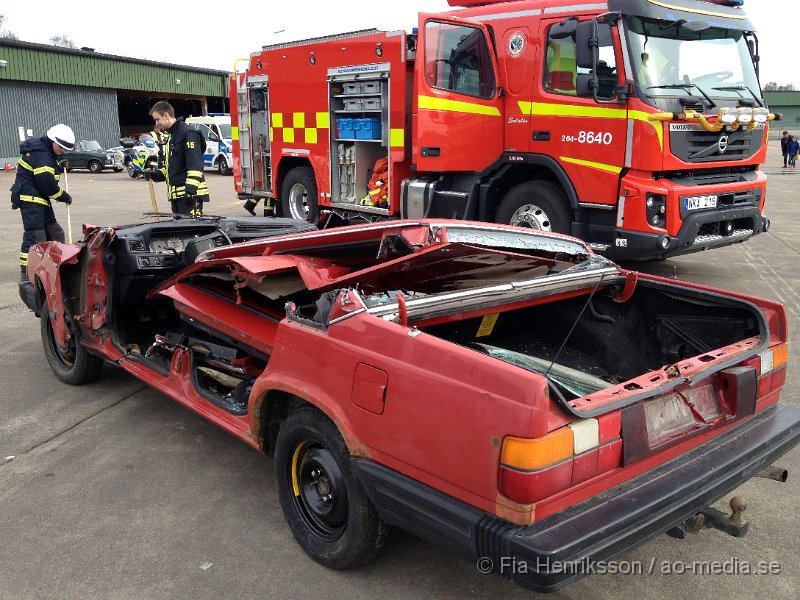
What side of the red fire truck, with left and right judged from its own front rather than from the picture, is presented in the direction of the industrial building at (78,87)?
back

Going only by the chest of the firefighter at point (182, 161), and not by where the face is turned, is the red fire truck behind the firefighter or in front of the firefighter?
behind

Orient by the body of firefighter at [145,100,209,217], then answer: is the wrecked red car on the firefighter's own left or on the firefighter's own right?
on the firefighter's own left

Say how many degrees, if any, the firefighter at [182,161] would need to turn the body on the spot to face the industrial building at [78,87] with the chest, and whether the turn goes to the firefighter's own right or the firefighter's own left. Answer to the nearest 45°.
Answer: approximately 90° to the firefighter's own right

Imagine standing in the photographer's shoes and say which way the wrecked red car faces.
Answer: facing away from the viewer and to the left of the viewer

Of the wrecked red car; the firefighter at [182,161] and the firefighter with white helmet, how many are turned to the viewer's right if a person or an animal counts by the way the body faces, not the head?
1

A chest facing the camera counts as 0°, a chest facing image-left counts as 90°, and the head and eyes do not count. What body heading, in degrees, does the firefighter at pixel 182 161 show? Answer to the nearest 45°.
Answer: approximately 90°

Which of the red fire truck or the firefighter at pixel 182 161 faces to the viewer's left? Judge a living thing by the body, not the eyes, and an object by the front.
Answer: the firefighter

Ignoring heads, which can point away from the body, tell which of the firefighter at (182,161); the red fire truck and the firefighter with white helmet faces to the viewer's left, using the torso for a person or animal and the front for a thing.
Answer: the firefighter

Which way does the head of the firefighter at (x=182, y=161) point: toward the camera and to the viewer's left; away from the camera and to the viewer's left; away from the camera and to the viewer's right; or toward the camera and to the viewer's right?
toward the camera and to the viewer's left

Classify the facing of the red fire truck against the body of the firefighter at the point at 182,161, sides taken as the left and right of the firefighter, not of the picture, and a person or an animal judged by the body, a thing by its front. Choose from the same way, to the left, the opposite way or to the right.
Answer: to the left

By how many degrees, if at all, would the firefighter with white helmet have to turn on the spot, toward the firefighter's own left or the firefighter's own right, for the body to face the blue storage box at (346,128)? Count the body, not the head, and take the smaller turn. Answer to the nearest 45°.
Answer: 0° — they already face it

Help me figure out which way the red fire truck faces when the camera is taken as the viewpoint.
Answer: facing the viewer and to the right of the viewer

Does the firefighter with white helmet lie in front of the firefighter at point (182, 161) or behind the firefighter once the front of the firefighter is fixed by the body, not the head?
in front

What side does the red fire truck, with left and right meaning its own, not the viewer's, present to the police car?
back

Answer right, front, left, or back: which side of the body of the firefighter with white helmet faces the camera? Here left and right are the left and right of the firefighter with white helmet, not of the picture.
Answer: right

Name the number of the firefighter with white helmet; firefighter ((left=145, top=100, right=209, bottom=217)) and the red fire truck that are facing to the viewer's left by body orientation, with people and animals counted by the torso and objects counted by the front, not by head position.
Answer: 1
